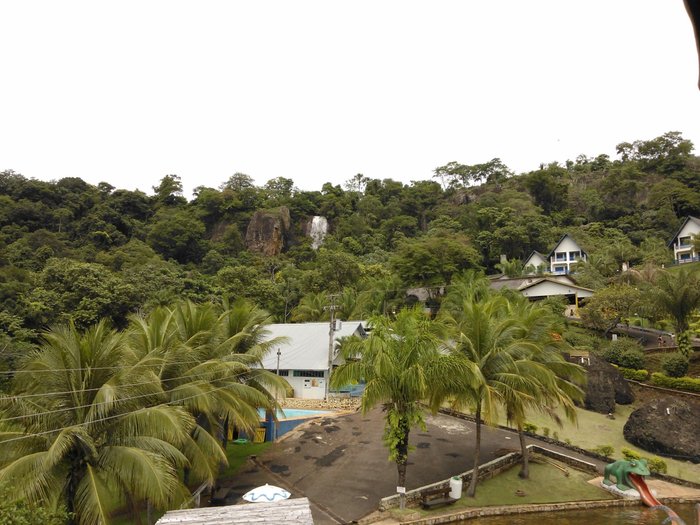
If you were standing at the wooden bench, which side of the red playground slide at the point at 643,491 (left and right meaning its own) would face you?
right

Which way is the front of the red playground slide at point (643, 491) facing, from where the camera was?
facing the viewer and to the right of the viewer

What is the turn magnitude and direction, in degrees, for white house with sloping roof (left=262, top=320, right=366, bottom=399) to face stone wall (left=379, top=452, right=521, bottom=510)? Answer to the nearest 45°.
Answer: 0° — it already faces it

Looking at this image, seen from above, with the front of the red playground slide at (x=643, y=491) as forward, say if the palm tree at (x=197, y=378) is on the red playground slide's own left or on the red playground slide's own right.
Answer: on the red playground slide's own right

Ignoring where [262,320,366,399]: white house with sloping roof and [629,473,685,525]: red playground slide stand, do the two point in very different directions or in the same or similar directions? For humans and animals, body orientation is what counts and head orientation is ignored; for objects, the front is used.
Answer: same or similar directions

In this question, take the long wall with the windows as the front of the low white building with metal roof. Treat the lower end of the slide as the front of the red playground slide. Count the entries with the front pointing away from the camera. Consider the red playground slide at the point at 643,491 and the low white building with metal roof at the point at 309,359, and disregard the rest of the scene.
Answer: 0

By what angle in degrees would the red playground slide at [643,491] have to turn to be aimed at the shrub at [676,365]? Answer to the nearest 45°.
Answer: approximately 135° to its left

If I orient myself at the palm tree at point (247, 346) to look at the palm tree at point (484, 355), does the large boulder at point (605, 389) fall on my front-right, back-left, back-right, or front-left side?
front-left

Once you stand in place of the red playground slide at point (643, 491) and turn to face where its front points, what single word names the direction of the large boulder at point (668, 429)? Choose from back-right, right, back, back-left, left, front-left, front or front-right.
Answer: back-left

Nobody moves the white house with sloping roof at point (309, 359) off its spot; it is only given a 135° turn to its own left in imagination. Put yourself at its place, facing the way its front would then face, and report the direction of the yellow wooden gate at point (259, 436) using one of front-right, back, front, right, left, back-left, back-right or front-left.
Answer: back-right

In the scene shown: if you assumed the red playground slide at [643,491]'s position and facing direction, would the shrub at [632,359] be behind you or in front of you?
behind

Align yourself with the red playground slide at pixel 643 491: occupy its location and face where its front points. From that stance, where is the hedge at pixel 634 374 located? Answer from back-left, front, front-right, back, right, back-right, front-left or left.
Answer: back-left

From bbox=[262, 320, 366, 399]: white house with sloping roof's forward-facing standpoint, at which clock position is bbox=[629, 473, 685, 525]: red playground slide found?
The red playground slide is roughly at 11 o'clock from the white house with sloping roof.

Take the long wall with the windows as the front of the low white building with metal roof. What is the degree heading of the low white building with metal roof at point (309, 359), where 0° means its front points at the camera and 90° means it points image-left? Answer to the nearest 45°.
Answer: approximately 0°

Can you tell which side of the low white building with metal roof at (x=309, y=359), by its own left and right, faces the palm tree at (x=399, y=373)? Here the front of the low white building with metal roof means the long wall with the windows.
front
